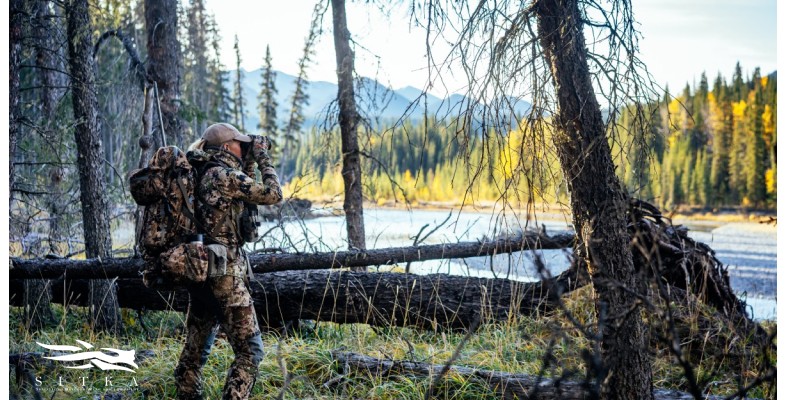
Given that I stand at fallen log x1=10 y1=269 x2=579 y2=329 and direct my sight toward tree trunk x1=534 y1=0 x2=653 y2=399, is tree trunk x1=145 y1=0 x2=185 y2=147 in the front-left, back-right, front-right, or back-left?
back-right

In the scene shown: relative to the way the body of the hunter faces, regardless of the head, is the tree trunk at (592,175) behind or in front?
in front

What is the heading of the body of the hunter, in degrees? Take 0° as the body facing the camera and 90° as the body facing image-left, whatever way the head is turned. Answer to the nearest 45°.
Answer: approximately 270°

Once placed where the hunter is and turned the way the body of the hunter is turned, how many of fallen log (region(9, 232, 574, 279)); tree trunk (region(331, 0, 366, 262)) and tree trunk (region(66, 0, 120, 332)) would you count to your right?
0

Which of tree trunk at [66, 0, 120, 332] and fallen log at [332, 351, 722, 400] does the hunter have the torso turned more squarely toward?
the fallen log

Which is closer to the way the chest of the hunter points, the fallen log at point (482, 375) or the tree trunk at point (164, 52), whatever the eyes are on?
the fallen log

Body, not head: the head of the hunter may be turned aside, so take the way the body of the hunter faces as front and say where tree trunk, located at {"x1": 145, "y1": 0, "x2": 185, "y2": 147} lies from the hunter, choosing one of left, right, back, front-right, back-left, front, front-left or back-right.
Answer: left

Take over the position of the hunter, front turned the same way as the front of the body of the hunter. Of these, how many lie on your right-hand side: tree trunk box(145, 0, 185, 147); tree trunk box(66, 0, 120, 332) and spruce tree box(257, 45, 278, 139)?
0

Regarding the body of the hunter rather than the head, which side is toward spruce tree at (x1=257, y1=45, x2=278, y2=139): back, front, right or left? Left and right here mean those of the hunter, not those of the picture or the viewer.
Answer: left

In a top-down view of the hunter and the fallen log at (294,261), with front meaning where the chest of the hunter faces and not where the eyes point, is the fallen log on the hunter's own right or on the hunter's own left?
on the hunter's own left
